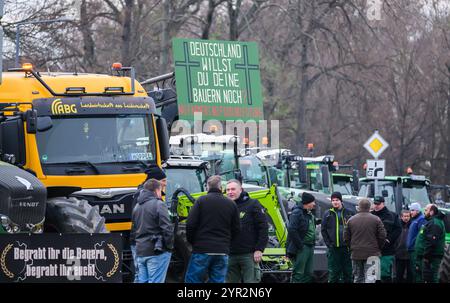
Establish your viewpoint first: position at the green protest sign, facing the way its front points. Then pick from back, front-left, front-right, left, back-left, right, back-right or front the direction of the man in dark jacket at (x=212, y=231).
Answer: front

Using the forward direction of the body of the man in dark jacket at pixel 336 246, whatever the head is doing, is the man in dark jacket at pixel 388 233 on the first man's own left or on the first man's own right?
on the first man's own left

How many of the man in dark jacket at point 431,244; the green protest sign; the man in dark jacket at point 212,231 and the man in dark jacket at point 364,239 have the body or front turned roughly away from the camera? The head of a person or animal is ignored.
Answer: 2

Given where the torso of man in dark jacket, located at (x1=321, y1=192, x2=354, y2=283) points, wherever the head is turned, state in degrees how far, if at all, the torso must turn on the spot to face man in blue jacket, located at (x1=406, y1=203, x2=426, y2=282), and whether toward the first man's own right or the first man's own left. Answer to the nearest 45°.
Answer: approximately 135° to the first man's own left

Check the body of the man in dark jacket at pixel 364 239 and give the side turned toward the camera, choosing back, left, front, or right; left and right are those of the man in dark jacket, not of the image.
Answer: back

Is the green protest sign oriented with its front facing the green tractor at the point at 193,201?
yes

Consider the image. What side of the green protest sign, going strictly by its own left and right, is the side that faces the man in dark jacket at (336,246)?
front

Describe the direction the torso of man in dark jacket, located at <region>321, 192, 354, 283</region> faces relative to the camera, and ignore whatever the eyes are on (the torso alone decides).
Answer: toward the camera

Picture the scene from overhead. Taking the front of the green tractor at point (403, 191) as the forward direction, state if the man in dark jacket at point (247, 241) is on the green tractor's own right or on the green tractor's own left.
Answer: on the green tractor's own right

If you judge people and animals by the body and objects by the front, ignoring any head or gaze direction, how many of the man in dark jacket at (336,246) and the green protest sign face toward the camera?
2

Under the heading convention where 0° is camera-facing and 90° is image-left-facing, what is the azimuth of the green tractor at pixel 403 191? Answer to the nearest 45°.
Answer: approximately 315°

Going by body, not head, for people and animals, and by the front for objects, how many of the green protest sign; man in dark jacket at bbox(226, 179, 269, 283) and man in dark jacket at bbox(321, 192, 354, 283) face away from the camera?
0
